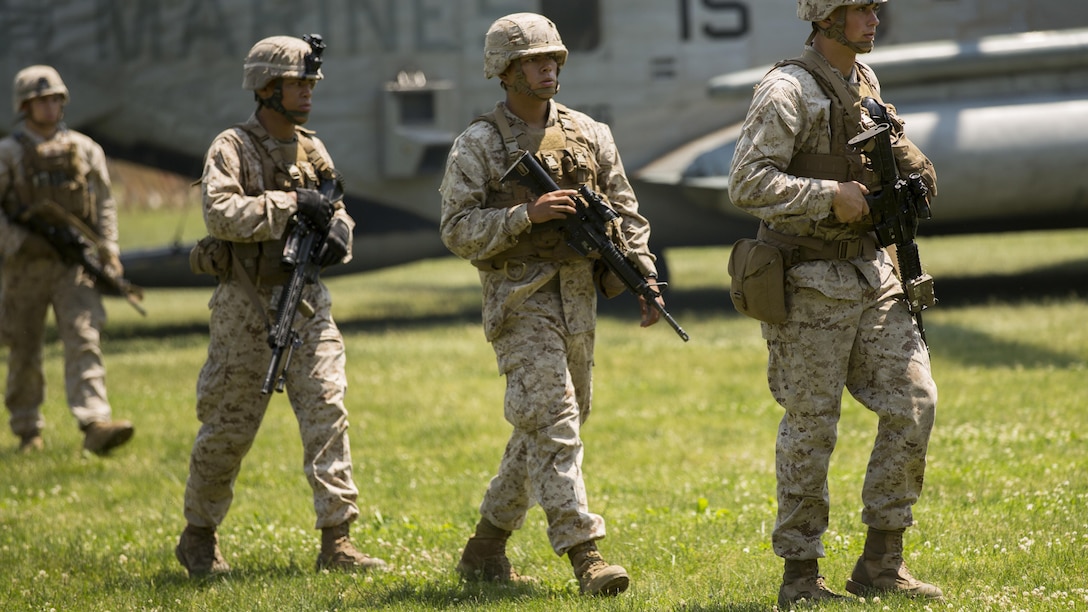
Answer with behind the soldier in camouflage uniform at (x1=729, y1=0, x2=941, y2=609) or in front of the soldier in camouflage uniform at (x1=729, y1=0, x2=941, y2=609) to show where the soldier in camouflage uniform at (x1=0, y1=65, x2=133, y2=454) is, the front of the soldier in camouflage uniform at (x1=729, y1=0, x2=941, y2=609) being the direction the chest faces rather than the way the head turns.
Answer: behind

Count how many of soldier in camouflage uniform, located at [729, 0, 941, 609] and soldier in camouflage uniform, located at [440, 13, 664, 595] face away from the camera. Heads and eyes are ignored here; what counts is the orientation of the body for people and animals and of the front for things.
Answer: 0

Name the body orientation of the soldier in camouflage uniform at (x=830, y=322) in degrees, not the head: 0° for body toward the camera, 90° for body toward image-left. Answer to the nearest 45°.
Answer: approximately 315°

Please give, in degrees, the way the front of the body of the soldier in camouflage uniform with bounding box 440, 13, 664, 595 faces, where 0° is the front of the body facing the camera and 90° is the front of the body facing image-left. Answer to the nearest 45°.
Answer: approximately 315°

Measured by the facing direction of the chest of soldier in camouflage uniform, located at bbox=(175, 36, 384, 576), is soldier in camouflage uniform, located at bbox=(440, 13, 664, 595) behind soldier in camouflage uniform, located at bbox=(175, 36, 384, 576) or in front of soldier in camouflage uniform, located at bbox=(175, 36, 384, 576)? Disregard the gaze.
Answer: in front
